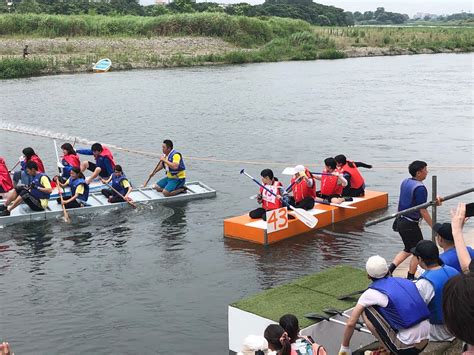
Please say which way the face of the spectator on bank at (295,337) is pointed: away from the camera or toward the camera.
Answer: away from the camera

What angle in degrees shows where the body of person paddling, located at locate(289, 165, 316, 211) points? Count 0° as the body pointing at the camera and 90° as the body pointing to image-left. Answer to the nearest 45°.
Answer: approximately 45°

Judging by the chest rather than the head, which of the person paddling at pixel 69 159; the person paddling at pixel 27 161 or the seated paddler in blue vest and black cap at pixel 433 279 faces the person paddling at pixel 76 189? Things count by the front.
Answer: the seated paddler in blue vest and black cap

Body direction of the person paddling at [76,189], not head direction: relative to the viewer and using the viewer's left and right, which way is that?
facing to the left of the viewer

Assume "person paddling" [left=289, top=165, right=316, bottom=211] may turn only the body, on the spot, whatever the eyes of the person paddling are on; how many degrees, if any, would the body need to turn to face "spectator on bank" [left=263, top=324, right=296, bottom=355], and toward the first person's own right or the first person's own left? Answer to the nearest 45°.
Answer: approximately 45° to the first person's own left

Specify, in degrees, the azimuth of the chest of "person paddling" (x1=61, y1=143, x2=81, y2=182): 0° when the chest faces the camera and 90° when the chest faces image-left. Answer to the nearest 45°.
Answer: approximately 90°

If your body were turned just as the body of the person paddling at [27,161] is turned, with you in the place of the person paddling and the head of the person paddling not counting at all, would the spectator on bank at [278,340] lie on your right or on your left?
on your left

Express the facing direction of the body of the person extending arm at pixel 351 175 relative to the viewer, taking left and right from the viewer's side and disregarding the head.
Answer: facing to the left of the viewer

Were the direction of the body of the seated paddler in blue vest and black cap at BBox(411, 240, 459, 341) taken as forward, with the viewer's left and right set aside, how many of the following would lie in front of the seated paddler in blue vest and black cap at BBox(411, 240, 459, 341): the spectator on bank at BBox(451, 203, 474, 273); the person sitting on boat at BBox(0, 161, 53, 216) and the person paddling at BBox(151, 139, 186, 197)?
2

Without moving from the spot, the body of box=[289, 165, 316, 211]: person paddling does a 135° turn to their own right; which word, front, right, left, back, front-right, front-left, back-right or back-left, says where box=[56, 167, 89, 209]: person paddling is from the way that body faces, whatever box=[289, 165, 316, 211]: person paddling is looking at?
left

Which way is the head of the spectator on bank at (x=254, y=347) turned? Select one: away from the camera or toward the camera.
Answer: away from the camera

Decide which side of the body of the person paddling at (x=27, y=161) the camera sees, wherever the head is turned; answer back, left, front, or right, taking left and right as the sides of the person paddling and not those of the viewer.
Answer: left

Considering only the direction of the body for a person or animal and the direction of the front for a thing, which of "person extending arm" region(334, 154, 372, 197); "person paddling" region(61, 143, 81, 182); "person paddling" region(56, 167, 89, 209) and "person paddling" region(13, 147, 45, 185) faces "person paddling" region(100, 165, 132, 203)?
"person extending arm" region(334, 154, 372, 197)

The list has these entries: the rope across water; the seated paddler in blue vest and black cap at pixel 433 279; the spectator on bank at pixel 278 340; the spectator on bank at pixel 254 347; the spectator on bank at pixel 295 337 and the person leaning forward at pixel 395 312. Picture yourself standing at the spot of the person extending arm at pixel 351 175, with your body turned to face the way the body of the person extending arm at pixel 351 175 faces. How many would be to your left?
5
